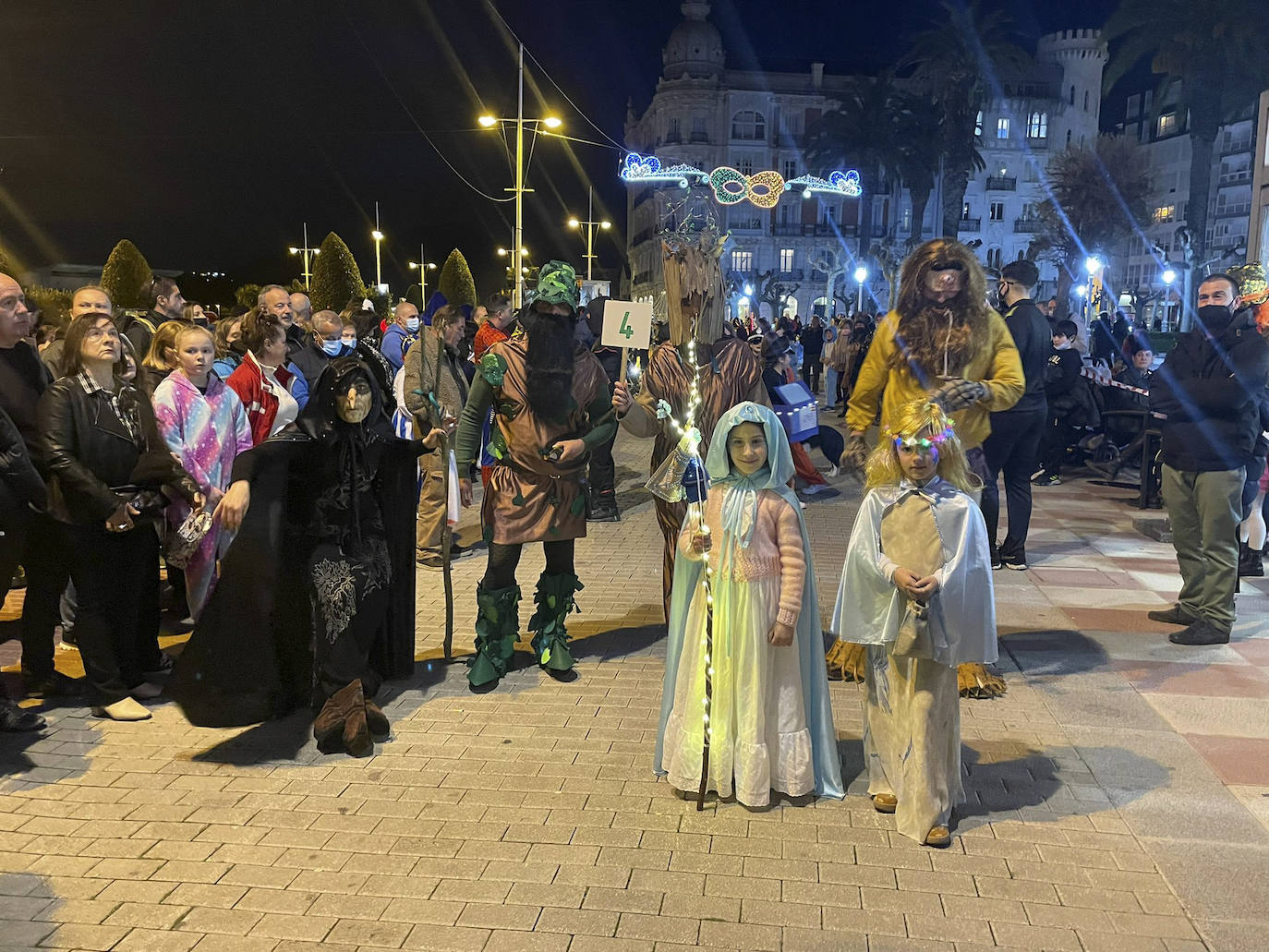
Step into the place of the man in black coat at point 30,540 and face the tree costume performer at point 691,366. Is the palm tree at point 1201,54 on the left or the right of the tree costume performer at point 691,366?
left

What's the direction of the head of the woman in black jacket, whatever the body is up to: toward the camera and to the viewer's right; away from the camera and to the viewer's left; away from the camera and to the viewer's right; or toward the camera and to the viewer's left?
toward the camera and to the viewer's right

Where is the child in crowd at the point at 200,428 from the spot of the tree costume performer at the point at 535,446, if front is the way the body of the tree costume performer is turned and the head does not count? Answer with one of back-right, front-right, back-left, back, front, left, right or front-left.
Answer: right

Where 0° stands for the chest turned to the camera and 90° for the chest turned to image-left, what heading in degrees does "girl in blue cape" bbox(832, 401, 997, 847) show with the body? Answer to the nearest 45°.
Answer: approximately 0°

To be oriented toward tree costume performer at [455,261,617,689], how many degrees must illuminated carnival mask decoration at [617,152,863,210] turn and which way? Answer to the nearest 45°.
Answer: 0° — it already faces them

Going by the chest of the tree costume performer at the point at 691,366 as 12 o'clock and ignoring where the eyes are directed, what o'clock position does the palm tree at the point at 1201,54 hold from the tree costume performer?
The palm tree is roughly at 7 o'clock from the tree costume performer.

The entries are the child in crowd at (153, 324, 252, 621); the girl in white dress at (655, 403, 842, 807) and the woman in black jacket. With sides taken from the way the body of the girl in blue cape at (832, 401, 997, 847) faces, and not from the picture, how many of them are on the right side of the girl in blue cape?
3

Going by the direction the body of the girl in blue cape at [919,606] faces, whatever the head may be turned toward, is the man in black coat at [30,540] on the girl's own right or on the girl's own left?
on the girl's own right
